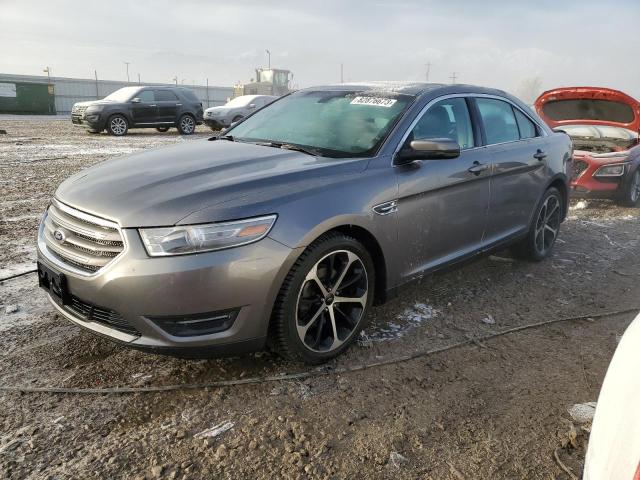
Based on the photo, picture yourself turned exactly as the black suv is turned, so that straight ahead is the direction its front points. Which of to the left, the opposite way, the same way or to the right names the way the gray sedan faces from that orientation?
the same way

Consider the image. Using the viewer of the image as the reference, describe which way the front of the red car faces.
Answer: facing the viewer and to the left of the viewer

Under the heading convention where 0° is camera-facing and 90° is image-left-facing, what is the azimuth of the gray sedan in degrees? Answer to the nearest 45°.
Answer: approximately 45°

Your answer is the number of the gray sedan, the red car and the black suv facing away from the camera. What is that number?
0

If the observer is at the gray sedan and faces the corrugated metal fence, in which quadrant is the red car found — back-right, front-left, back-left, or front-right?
front-right

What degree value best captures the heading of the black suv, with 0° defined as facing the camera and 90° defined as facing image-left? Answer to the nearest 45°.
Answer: approximately 45°

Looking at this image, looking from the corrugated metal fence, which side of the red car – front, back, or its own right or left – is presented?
right

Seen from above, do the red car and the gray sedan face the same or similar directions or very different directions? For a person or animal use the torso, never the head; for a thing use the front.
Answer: same or similar directions

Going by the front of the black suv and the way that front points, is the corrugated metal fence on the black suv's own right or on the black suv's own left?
on the black suv's own right

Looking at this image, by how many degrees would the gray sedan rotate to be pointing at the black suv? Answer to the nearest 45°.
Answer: approximately 135° to its right

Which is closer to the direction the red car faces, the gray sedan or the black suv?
the gray sedan

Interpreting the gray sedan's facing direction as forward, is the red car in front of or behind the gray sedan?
behind
